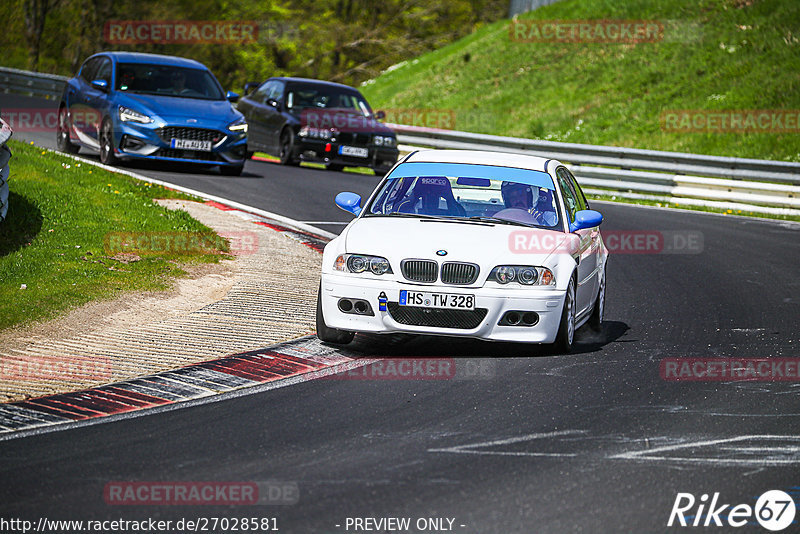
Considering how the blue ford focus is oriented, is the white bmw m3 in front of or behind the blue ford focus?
in front

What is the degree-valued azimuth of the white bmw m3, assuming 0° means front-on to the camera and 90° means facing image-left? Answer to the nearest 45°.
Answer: approximately 0°

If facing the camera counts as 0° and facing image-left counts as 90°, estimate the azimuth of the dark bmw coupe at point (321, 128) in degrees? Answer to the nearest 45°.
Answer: approximately 315°

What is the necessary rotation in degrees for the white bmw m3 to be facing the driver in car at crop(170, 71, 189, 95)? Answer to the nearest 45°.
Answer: approximately 135° to its right

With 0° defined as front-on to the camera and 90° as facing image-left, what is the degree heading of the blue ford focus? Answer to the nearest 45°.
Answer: approximately 315°
